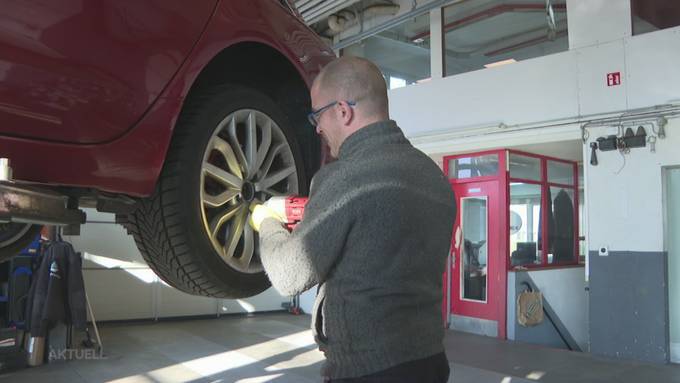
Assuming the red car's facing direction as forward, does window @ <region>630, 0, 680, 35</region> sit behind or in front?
behind

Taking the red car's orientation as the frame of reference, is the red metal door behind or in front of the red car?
behind

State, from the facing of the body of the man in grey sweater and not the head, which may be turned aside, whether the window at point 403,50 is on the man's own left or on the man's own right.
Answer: on the man's own right

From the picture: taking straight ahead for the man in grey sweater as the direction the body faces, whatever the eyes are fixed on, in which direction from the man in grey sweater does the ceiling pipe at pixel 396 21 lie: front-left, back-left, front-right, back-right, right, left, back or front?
front-right

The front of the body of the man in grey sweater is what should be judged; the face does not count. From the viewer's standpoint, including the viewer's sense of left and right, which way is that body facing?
facing away from the viewer and to the left of the viewer

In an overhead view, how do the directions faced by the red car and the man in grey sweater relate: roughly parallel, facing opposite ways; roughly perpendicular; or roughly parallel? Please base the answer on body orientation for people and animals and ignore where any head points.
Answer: roughly perpendicular

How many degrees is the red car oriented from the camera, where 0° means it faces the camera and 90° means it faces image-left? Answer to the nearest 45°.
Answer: approximately 45°

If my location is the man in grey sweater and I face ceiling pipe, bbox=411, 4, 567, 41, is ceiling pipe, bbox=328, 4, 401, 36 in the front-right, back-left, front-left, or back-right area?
front-left

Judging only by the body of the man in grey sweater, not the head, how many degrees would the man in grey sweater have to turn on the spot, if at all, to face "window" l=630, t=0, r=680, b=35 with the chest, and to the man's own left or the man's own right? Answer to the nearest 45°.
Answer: approximately 90° to the man's own right

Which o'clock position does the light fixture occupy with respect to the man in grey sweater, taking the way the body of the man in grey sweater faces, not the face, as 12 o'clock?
The light fixture is roughly at 2 o'clock from the man in grey sweater.
